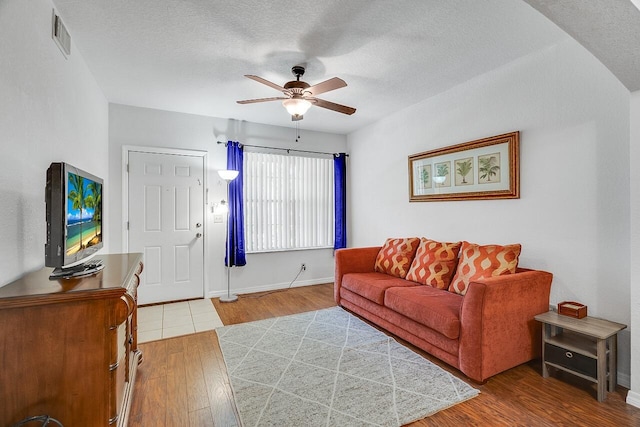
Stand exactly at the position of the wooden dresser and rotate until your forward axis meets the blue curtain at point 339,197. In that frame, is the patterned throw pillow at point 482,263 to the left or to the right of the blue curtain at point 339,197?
right

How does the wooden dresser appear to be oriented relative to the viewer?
to the viewer's right

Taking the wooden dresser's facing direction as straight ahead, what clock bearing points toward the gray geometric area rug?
The gray geometric area rug is roughly at 12 o'clock from the wooden dresser.

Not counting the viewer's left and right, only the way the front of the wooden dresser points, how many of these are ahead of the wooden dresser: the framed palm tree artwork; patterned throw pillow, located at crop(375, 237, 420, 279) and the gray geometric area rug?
3

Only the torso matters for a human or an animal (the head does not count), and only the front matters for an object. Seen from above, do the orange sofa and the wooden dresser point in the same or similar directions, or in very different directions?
very different directions

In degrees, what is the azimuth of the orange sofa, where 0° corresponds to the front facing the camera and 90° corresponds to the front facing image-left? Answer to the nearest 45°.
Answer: approximately 45°

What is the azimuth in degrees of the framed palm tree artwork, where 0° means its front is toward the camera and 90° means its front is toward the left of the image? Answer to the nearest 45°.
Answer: approximately 45°

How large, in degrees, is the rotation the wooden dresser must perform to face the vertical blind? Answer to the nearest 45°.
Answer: approximately 45° to its left
